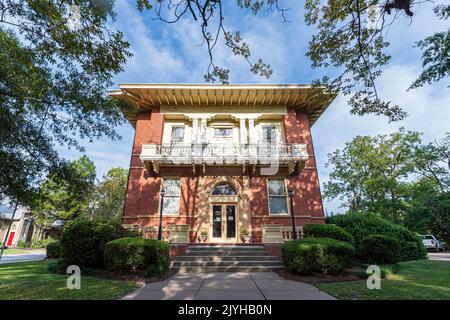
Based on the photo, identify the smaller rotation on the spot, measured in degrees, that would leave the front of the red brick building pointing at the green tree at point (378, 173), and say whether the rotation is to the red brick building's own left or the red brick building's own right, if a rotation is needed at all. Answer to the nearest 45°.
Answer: approximately 135° to the red brick building's own left

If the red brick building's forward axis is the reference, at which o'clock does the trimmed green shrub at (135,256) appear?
The trimmed green shrub is roughly at 1 o'clock from the red brick building.

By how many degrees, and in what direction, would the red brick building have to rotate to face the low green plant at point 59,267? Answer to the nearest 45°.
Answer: approximately 45° to its right

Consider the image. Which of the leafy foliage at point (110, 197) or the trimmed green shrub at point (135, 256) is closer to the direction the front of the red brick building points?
the trimmed green shrub

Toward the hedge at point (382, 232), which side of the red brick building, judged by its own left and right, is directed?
left

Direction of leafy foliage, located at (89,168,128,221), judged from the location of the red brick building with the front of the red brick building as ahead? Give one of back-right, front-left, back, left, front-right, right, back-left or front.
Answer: back-right

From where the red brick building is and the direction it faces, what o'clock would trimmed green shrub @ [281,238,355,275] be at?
The trimmed green shrub is roughly at 11 o'clock from the red brick building.

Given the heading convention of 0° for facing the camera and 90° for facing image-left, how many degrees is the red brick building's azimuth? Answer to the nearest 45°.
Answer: approximately 0°

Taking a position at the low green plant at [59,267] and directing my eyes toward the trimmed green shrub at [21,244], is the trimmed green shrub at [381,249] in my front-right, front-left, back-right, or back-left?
back-right

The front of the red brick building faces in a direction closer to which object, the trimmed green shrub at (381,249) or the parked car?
the trimmed green shrub

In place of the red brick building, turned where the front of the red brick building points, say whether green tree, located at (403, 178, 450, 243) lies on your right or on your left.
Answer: on your left
